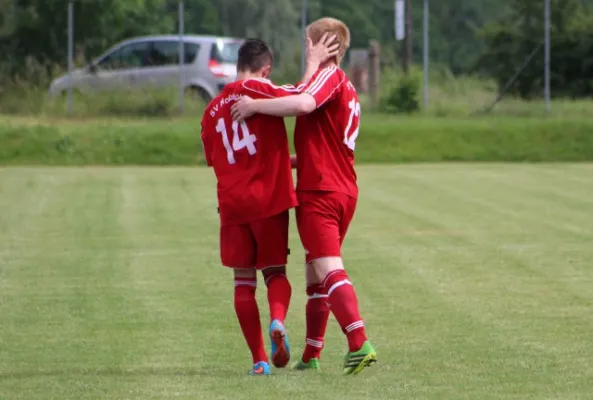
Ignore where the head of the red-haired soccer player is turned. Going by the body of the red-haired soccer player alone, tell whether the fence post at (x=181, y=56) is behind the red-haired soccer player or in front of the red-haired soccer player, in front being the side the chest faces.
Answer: in front

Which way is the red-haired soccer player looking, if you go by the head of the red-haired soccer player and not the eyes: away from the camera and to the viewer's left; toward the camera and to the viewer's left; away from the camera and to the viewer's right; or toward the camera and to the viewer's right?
away from the camera and to the viewer's left

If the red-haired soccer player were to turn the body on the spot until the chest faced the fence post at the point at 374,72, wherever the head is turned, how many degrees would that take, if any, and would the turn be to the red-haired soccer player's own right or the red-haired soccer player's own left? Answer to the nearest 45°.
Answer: approximately 45° to the red-haired soccer player's own right

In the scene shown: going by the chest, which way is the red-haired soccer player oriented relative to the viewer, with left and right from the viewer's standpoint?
facing away from the viewer and to the left of the viewer

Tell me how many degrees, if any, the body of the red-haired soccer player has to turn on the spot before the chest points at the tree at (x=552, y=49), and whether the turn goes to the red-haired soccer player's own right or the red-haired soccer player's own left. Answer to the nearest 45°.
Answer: approximately 45° to the red-haired soccer player's own right

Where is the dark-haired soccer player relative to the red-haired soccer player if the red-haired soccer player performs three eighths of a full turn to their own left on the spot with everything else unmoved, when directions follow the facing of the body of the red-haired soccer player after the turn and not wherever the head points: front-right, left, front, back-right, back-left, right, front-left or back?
right
